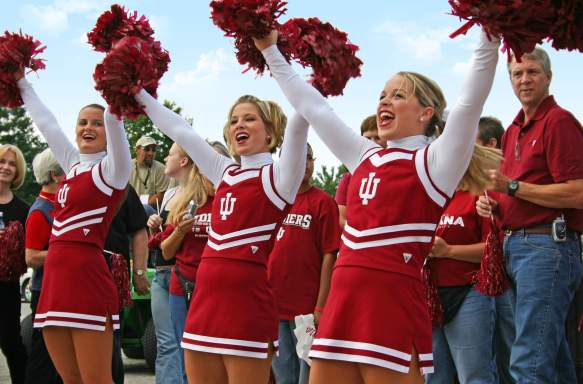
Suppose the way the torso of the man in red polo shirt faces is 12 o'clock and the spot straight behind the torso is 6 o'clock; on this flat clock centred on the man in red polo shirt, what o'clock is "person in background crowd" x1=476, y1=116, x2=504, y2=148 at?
The person in background crowd is roughly at 4 o'clock from the man in red polo shirt.

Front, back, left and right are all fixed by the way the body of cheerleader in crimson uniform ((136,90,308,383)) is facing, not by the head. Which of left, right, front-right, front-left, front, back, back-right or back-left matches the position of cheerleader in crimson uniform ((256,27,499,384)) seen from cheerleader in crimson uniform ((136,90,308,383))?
left

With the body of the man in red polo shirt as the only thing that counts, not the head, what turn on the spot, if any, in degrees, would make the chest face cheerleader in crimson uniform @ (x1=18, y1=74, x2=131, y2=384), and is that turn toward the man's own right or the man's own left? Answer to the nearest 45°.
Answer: approximately 45° to the man's own right

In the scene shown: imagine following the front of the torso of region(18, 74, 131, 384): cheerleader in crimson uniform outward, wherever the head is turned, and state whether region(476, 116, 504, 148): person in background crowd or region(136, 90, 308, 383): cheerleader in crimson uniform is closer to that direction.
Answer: the cheerleader in crimson uniform

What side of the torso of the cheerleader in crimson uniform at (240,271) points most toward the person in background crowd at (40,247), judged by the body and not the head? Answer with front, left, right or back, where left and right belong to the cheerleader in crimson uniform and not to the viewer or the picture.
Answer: right

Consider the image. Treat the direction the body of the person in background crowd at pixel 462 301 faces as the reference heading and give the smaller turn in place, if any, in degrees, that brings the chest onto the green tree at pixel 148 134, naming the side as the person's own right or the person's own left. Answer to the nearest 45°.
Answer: approximately 90° to the person's own right

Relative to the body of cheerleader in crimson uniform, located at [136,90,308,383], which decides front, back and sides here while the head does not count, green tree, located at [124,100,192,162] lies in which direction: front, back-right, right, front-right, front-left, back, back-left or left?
back-right

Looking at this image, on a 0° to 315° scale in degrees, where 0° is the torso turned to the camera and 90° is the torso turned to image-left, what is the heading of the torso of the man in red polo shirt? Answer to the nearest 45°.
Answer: approximately 45°

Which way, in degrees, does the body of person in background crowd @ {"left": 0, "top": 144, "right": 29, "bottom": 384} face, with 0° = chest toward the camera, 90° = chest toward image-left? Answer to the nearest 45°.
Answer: approximately 0°

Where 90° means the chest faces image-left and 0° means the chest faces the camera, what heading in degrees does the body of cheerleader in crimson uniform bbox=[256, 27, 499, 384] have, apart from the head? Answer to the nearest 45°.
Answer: approximately 45°
